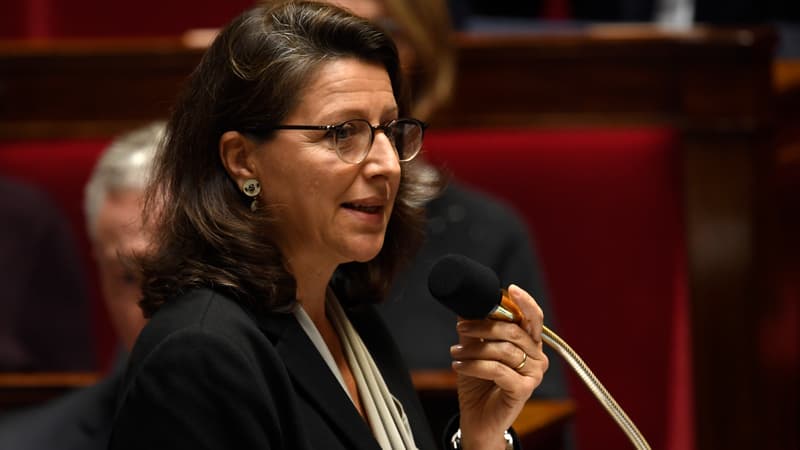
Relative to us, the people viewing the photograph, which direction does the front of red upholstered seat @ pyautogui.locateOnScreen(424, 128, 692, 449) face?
facing the viewer

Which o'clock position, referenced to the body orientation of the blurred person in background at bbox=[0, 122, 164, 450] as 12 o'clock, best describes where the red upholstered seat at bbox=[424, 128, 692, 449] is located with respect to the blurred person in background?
The red upholstered seat is roughly at 10 o'clock from the blurred person in background.

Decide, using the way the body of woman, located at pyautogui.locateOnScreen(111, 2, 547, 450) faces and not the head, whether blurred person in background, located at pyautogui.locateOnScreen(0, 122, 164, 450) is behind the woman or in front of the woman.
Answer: behind

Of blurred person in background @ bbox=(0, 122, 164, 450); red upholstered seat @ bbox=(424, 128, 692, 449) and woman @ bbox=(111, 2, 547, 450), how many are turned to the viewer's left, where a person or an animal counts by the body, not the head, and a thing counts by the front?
0

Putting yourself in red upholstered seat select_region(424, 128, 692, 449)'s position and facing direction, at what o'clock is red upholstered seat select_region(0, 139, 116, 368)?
red upholstered seat select_region(0, 139, 116, 368) is roughly at 3 o'clock from red upholstered seat select_region(424, 128, 692, 449).

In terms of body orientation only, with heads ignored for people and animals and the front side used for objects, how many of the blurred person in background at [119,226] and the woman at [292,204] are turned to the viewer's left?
0

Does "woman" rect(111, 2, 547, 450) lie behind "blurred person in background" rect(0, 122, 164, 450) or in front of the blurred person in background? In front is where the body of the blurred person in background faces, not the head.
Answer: in front

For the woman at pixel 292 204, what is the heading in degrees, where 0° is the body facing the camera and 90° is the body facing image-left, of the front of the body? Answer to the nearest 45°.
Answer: approximately 315°

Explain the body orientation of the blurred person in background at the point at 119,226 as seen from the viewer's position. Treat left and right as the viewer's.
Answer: facing the viewer and to the right of the viewer
